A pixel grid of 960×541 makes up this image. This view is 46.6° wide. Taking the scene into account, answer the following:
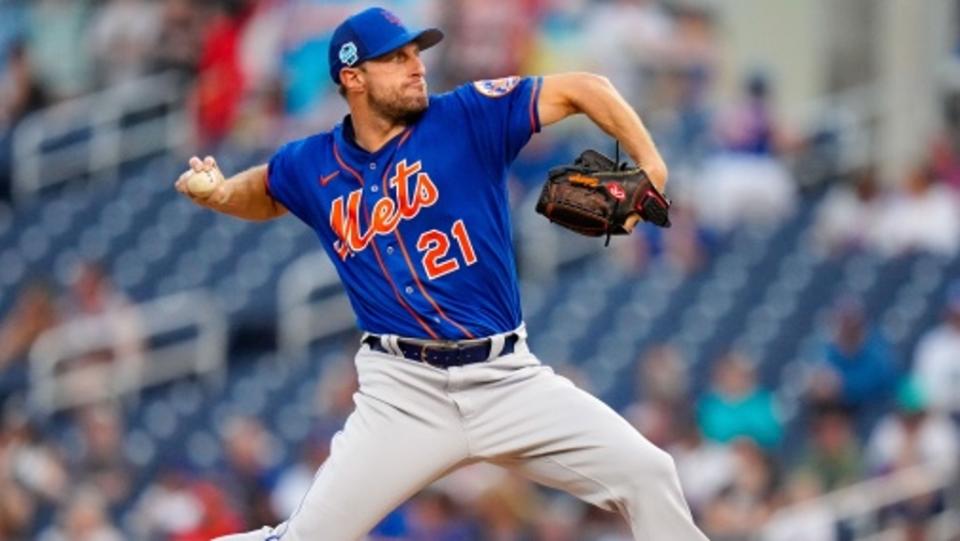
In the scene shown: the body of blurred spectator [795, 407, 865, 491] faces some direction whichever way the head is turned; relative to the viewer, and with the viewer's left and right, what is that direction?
facing the viewer

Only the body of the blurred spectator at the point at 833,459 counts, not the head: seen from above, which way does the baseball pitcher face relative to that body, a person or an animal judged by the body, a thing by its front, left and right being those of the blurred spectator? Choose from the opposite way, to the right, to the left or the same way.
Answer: the same way

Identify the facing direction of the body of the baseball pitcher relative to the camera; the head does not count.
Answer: toward the camera

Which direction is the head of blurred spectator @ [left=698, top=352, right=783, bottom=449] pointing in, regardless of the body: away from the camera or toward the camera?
toward the camera

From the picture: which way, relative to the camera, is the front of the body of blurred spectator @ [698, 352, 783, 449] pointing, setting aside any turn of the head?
toward the camera

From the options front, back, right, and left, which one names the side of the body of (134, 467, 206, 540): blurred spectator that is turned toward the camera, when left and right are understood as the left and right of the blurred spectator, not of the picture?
front

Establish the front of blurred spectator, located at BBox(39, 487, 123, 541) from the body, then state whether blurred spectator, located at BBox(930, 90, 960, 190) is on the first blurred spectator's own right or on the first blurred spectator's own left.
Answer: on the first blurred spectator's own left

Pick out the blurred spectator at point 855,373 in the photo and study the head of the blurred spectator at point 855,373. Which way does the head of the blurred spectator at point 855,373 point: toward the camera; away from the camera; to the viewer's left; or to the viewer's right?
toward the camera

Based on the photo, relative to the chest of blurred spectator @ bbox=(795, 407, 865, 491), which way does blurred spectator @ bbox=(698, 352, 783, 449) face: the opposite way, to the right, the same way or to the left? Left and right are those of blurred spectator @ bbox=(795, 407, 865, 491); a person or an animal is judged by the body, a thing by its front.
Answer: the same way

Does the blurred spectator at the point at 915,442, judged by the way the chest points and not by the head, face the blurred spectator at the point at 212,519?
no

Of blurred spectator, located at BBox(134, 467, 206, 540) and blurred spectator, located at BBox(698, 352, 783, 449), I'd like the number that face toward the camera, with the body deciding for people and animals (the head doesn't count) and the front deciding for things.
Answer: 2

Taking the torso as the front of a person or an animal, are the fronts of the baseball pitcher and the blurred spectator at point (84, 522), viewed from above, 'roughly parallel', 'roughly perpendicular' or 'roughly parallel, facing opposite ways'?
roughly parallel

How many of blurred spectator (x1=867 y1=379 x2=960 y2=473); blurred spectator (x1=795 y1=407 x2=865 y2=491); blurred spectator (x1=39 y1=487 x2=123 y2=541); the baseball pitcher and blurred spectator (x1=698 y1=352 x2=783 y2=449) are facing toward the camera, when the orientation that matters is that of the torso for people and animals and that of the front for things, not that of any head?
5

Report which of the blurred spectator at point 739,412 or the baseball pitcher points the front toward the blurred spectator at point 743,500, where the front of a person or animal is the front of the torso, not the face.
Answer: the blurred spectator at point 739,412

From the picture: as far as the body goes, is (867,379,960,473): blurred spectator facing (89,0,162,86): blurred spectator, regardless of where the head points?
no

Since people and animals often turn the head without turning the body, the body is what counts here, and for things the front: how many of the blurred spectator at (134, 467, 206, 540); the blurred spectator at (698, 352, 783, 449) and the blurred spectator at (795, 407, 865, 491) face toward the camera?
3
